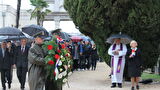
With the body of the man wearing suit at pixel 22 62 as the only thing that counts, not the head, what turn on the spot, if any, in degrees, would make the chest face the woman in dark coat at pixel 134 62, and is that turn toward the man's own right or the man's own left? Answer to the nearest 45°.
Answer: approximately 90° to the man's own left

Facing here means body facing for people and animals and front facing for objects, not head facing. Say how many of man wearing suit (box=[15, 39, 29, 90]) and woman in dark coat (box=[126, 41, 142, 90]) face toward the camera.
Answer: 2

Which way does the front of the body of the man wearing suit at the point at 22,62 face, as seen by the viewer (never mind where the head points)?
toward the camera

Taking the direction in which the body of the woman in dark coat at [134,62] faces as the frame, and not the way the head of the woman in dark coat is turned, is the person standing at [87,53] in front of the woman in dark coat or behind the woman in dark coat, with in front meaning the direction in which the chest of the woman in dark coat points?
behind

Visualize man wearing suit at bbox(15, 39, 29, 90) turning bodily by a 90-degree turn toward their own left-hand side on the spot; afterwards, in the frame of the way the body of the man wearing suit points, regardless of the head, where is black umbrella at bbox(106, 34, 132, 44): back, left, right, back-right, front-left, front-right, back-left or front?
front

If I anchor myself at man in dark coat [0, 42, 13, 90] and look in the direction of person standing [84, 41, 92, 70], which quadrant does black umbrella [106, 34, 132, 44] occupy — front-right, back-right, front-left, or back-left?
front-right

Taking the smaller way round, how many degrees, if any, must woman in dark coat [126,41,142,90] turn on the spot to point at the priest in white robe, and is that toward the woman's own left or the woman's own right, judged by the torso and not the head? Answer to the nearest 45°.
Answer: approximately 135° to the woman's own right

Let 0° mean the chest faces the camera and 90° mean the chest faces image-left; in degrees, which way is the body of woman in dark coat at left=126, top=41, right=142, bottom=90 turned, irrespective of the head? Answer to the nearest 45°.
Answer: approximately 0°
